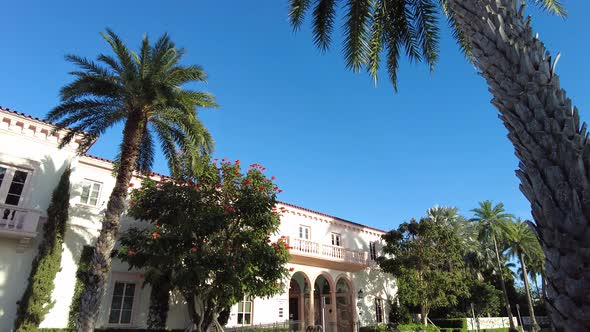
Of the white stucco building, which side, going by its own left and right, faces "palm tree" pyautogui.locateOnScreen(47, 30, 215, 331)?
front

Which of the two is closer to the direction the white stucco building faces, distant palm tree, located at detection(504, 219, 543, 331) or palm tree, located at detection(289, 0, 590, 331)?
the palm tree

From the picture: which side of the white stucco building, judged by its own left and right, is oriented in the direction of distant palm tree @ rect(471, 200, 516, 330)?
left

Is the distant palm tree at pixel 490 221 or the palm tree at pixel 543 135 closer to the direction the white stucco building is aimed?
the palm tree

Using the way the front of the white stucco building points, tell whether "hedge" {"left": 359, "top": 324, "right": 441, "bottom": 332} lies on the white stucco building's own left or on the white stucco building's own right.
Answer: on the white stucco building's own left

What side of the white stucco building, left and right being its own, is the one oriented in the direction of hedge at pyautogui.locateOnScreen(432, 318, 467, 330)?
left

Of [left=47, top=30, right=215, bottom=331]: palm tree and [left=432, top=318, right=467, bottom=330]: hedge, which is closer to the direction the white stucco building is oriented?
the palm tree

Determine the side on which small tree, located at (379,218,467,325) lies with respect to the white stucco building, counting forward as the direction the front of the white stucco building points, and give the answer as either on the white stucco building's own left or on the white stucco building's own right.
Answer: on the white stucco building's own left
